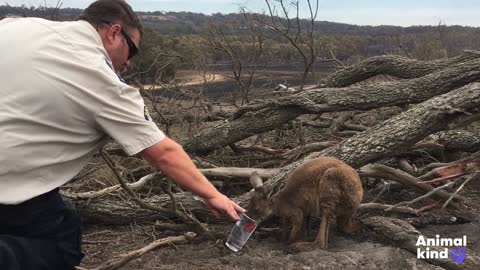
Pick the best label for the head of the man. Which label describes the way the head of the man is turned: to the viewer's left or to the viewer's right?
to the viewer's right

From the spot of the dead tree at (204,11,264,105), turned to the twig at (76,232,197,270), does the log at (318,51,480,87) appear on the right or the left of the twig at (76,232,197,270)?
left

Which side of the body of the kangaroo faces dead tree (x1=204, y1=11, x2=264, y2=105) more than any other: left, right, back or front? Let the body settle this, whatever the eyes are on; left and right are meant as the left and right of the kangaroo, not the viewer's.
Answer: right

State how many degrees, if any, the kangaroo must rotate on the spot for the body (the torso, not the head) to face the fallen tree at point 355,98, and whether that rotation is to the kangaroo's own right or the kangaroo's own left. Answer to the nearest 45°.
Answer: approximately 90° to the kangaroo's own right

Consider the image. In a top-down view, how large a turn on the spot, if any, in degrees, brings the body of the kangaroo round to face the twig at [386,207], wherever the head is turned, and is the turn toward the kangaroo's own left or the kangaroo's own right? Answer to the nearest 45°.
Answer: approximately 135° to the kangaroo's own right

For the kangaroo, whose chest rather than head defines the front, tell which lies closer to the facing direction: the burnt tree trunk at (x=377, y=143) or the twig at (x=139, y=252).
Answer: the twig

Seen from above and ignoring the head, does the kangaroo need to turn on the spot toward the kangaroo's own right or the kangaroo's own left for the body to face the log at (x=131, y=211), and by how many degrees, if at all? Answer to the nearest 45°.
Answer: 0° — it already faces it

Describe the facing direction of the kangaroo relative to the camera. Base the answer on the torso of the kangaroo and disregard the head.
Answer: to the viewer's left

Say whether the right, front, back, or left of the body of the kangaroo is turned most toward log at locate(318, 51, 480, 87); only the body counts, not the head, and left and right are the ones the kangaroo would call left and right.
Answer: right

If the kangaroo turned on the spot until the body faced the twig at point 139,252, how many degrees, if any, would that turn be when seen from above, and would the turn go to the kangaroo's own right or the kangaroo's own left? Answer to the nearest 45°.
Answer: approximately 45° to the kangaroo's own left

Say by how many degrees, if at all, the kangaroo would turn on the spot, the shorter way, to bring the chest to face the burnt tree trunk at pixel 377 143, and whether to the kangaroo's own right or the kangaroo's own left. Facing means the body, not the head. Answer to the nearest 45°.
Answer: approximately 135° to the kangaroo's own right
